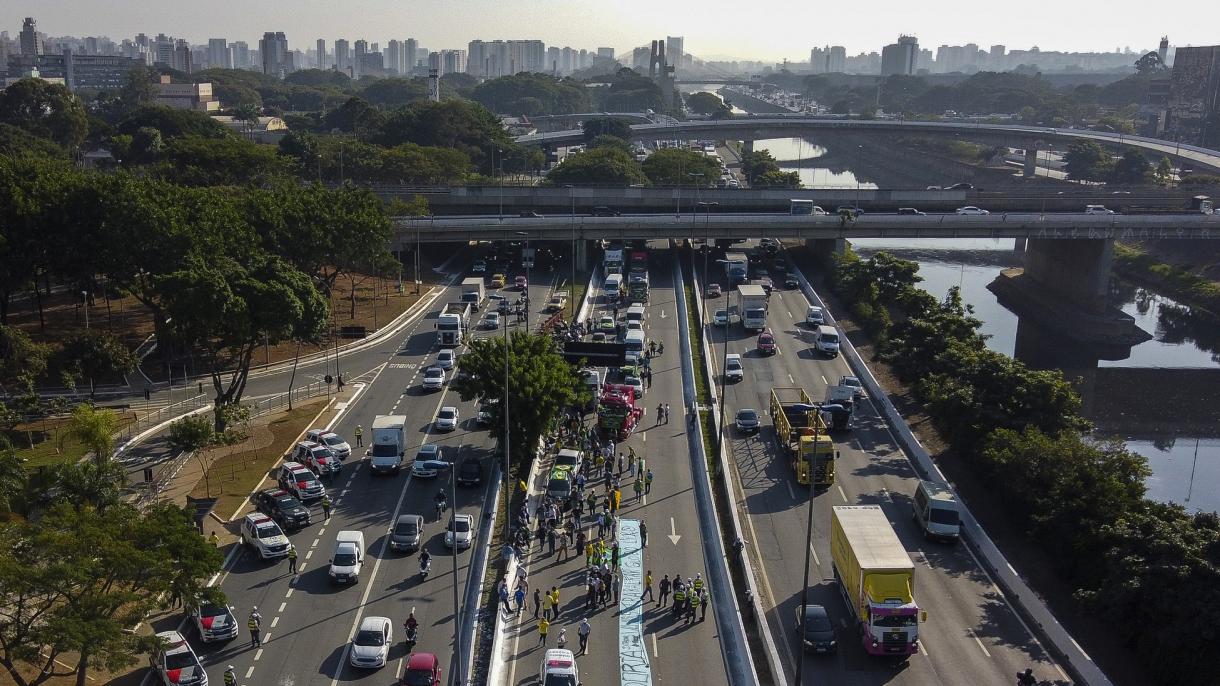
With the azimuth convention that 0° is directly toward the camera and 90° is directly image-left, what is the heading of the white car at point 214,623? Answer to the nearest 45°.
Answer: approximately 315°

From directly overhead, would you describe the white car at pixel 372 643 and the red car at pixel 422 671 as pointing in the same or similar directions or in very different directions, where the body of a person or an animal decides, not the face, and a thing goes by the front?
same or similar directions

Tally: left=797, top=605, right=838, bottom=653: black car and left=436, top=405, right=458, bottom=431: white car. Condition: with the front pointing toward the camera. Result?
2

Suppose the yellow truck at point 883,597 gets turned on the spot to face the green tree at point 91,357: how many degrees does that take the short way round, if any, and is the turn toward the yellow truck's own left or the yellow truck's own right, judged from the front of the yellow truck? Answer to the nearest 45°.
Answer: approximately 90° to the yellow truck's own right

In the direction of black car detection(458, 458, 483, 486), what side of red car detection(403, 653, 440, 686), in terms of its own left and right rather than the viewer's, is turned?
back

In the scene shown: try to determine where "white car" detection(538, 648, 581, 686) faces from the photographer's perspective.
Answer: facing the viewer

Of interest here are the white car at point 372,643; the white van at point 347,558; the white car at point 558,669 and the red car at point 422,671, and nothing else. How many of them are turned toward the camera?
4
